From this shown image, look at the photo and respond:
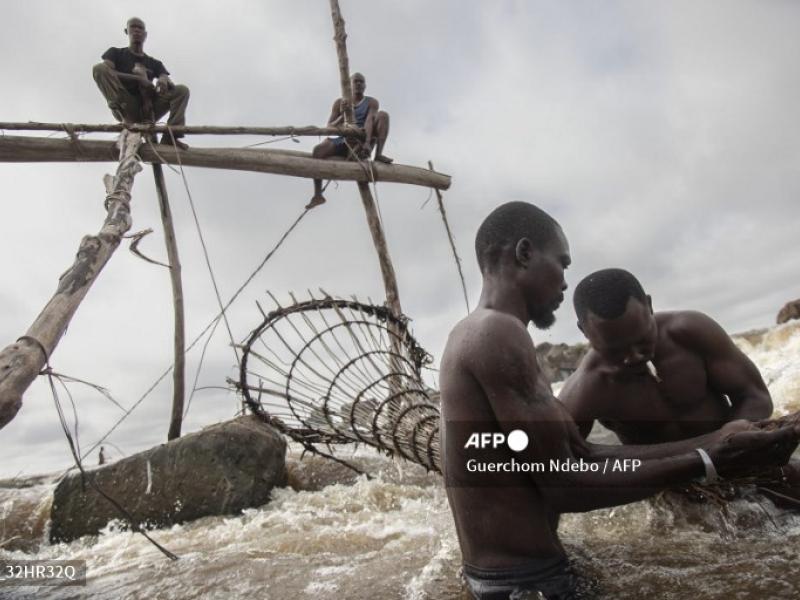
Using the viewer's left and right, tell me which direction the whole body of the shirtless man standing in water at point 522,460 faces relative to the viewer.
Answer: facing to the right of the viewer

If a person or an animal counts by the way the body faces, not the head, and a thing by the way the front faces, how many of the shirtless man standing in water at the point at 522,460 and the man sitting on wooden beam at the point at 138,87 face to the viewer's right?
1

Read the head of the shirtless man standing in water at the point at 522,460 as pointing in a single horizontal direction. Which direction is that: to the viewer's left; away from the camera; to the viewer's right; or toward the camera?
to the viewer's right

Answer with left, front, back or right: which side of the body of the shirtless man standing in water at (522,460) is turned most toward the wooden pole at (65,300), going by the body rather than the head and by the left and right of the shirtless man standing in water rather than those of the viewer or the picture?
back

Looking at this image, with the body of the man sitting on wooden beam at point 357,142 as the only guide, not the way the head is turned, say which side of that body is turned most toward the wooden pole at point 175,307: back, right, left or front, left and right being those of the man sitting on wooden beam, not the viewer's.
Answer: right

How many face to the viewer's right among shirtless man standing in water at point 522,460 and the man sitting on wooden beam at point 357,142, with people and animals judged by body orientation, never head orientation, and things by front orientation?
1
